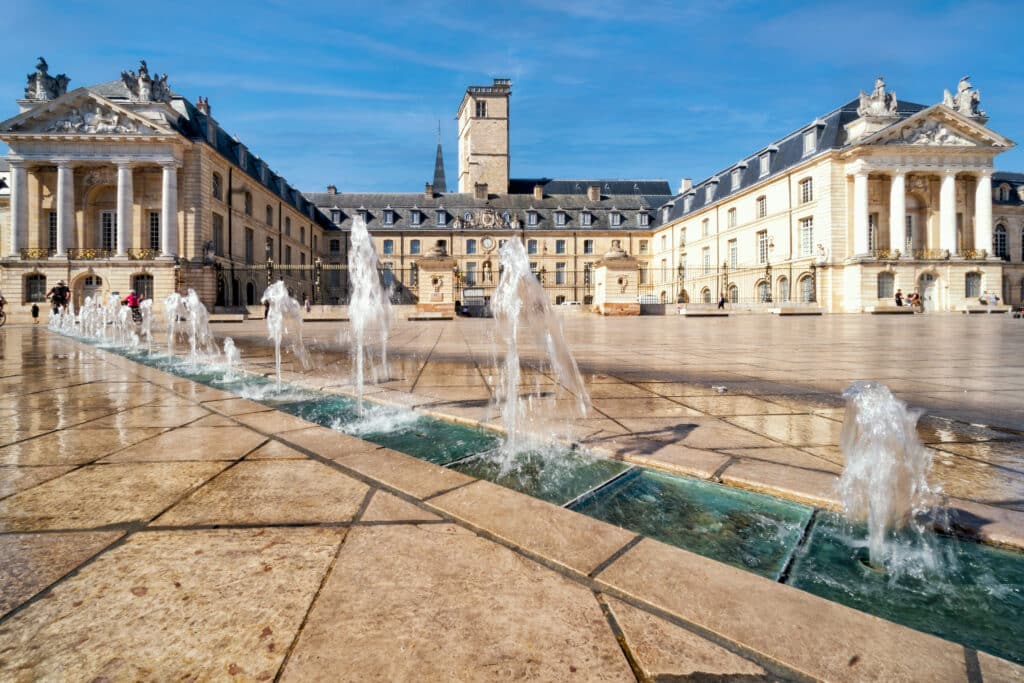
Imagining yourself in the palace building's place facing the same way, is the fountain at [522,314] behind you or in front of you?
in front

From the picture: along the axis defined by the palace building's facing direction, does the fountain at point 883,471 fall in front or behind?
in front

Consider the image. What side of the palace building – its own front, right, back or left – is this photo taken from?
front
